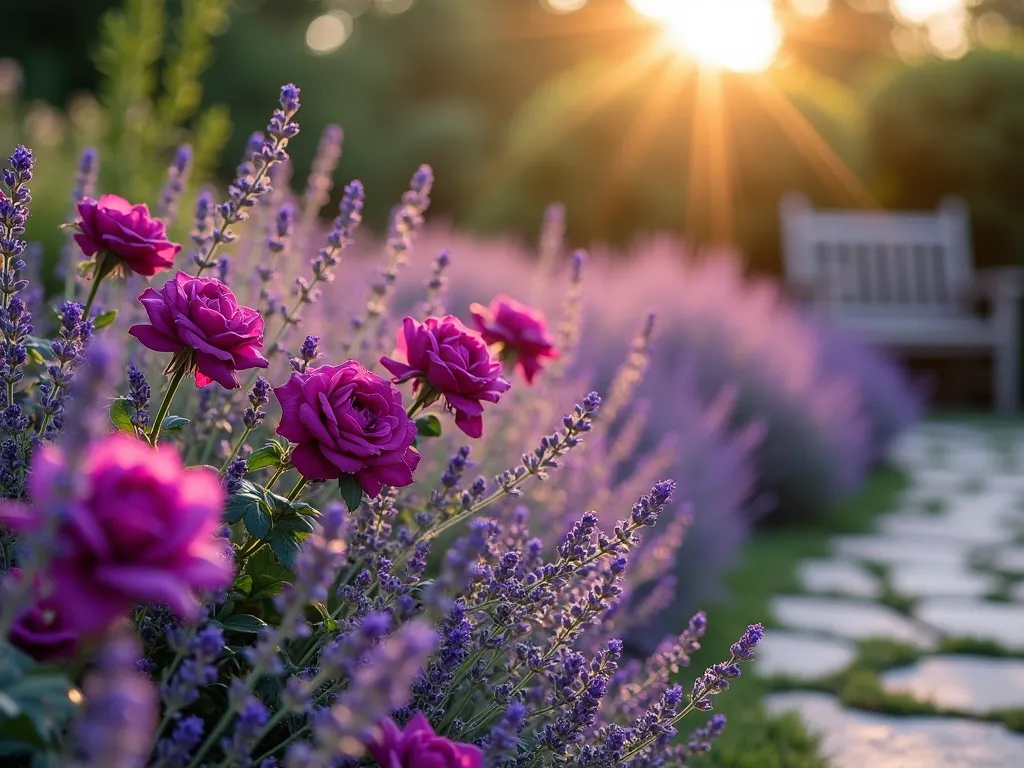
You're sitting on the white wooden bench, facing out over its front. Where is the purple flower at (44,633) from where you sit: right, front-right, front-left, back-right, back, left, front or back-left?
front-right

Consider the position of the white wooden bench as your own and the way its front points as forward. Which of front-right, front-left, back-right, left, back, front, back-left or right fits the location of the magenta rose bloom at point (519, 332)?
front-right

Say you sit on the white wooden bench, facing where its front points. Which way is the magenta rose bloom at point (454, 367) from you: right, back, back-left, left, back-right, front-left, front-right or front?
front-right

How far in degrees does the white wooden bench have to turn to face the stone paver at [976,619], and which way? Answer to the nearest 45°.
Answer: approximately 45° to its right

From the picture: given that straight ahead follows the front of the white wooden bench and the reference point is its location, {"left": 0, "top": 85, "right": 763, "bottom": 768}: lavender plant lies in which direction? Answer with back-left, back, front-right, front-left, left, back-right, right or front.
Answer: front-right

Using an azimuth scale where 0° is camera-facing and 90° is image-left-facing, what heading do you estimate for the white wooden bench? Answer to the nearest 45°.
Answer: approximately 315°

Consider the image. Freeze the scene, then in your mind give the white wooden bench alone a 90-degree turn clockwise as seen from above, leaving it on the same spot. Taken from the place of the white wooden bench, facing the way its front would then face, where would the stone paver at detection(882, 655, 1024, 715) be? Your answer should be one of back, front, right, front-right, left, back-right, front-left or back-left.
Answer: front-left

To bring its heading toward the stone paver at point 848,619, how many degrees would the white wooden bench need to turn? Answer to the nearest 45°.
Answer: approximately 45° to its right

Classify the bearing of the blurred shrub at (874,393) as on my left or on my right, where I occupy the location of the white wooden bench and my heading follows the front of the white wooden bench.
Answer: on my right

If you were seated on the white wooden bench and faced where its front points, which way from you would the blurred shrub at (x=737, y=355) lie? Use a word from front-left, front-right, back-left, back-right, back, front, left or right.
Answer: front-right

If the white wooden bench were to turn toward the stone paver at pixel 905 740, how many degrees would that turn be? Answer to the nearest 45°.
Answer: approximately 45° to its right
